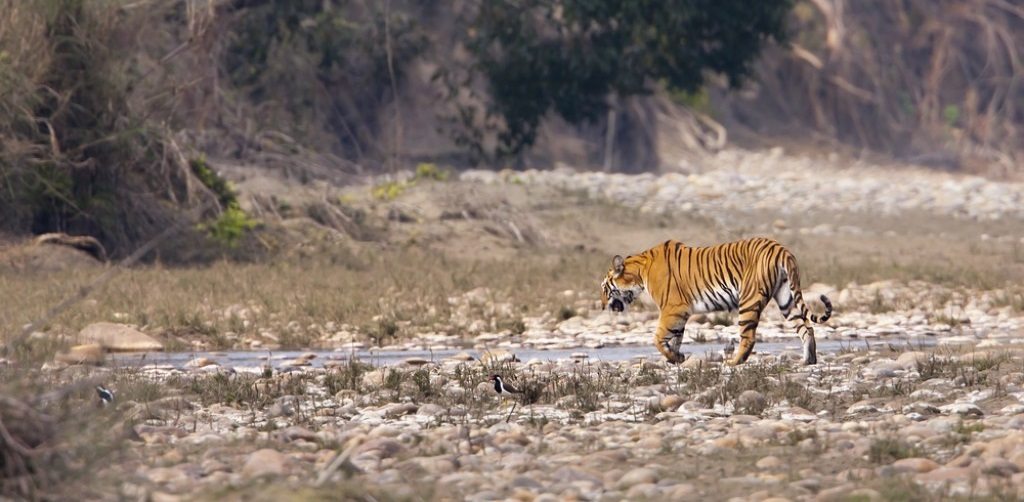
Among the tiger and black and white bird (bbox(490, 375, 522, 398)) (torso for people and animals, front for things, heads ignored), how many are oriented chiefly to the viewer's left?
2

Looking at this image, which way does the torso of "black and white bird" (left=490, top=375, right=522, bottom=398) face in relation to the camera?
to the viewer's left

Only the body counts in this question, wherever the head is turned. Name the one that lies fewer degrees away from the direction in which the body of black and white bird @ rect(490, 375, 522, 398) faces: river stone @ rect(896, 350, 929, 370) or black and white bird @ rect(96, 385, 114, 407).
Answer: the black and white bird

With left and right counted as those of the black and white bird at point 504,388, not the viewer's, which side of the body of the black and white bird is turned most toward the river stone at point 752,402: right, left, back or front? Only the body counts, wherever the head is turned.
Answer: back

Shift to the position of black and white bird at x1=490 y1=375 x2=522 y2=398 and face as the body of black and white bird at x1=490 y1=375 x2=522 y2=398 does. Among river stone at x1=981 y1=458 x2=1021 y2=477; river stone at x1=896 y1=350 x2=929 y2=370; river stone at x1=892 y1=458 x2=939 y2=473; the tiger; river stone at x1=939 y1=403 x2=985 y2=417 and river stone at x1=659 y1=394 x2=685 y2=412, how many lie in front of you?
0

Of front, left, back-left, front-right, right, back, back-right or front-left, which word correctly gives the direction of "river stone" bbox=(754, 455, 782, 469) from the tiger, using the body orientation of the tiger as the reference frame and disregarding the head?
left

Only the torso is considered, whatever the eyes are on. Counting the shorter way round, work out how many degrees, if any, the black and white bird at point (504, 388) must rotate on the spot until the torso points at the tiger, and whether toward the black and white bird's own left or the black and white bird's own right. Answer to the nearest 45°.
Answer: approximately 135° to the black and white bird's own right

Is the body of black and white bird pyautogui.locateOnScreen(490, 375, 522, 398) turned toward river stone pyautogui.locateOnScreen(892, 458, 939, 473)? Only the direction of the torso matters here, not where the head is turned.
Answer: no

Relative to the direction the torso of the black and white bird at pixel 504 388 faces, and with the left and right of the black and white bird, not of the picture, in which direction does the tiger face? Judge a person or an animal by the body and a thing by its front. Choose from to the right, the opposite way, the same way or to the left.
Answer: the same way

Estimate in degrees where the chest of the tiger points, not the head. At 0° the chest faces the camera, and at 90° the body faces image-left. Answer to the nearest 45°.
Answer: approximately 90°
